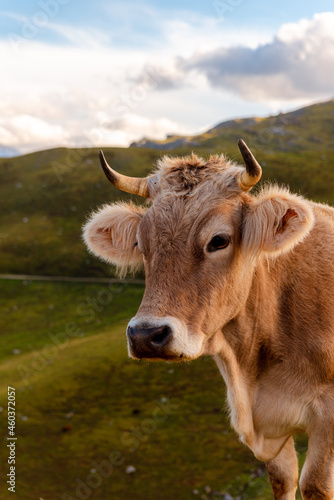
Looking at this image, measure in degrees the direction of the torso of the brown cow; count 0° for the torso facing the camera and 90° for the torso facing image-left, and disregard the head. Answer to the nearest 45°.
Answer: approximately 45°
